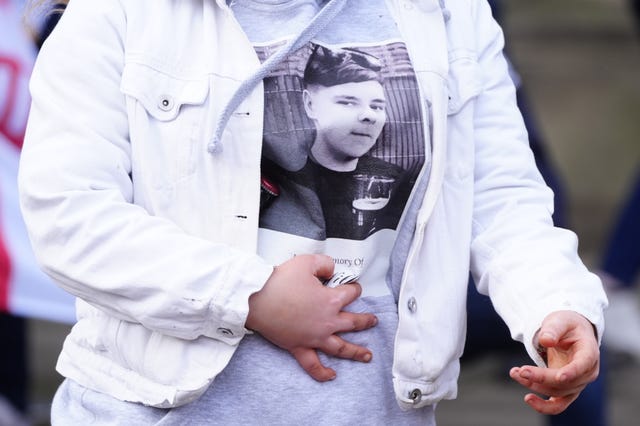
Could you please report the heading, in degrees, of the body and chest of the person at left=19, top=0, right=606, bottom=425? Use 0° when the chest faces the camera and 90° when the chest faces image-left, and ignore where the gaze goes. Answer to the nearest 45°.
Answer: approximately 315°
